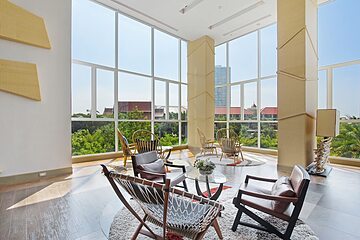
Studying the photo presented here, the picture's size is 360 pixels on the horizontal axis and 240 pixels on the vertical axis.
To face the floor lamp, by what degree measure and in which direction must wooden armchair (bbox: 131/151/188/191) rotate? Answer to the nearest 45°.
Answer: approximately 45° to its left

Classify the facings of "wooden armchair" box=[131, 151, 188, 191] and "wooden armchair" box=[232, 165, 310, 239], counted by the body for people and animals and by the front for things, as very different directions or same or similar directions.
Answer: very different directions

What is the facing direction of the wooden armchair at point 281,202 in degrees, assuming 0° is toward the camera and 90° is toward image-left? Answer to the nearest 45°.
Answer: approximately 90°

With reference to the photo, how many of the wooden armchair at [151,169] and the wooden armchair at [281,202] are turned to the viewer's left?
1

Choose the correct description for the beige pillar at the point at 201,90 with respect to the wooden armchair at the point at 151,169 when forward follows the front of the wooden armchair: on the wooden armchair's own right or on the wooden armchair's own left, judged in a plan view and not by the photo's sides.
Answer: on the wooden armchair's own left

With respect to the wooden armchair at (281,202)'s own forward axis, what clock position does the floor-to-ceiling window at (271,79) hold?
The floor-to-ceiling window is roughly at 3 o'clock from the wooden armchair.

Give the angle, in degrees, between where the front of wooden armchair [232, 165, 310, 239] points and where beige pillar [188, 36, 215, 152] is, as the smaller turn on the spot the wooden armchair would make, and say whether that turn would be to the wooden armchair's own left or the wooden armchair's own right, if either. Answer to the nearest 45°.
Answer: approximately 45° to the wooden armchair's own right

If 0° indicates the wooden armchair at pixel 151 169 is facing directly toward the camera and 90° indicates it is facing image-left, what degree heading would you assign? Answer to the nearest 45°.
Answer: approximately 315°

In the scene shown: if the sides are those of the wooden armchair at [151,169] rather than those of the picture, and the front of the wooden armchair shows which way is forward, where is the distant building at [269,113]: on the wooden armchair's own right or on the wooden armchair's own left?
on the wooden armchair's own left

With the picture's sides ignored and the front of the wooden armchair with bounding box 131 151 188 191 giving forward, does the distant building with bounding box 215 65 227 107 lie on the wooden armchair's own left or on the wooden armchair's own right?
on the wooden armchair's own left

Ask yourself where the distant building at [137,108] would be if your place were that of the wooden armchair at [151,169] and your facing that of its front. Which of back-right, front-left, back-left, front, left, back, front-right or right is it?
back-left
